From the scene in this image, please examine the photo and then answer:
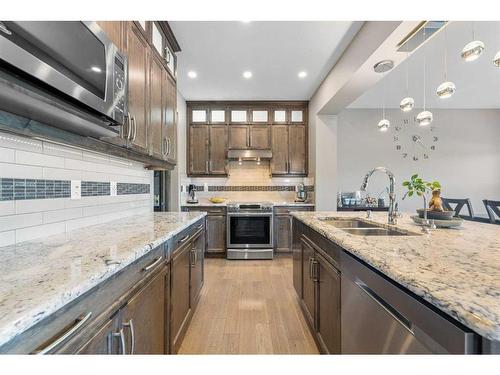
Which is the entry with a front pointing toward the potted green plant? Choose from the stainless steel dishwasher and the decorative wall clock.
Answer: the decorative wall clock

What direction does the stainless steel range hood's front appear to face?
toward the camera

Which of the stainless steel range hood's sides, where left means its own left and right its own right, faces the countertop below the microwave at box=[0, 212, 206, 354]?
front

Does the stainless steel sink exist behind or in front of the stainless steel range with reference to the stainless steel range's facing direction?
in front

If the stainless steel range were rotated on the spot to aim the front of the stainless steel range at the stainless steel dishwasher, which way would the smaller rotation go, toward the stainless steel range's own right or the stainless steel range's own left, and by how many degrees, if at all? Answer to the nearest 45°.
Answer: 0° — it already faces it

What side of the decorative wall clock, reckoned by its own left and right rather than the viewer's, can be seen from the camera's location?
front

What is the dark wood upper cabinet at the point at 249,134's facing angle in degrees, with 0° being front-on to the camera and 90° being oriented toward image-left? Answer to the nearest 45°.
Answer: approximately 0°

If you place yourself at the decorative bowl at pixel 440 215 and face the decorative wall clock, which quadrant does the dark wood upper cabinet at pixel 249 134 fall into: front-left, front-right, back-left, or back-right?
front-left

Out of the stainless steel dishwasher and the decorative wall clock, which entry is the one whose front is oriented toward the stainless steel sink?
the decorative wall clock

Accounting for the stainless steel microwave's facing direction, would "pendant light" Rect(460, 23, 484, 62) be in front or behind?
in front
